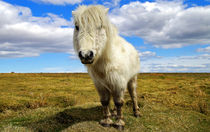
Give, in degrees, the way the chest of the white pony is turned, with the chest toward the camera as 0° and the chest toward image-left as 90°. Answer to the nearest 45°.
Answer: approximately 45°
